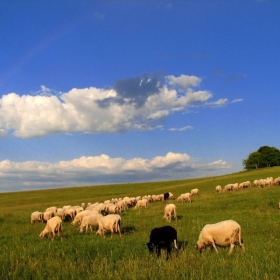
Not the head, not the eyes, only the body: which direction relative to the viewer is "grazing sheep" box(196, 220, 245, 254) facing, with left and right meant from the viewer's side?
facing to the left of the viewer

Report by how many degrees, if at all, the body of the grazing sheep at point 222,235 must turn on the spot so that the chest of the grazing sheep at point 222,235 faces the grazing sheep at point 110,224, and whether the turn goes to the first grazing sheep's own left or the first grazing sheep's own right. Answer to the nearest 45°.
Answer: approximately 45° to the first grazing sheep's own right

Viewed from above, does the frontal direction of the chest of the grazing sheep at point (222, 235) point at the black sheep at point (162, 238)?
yes
